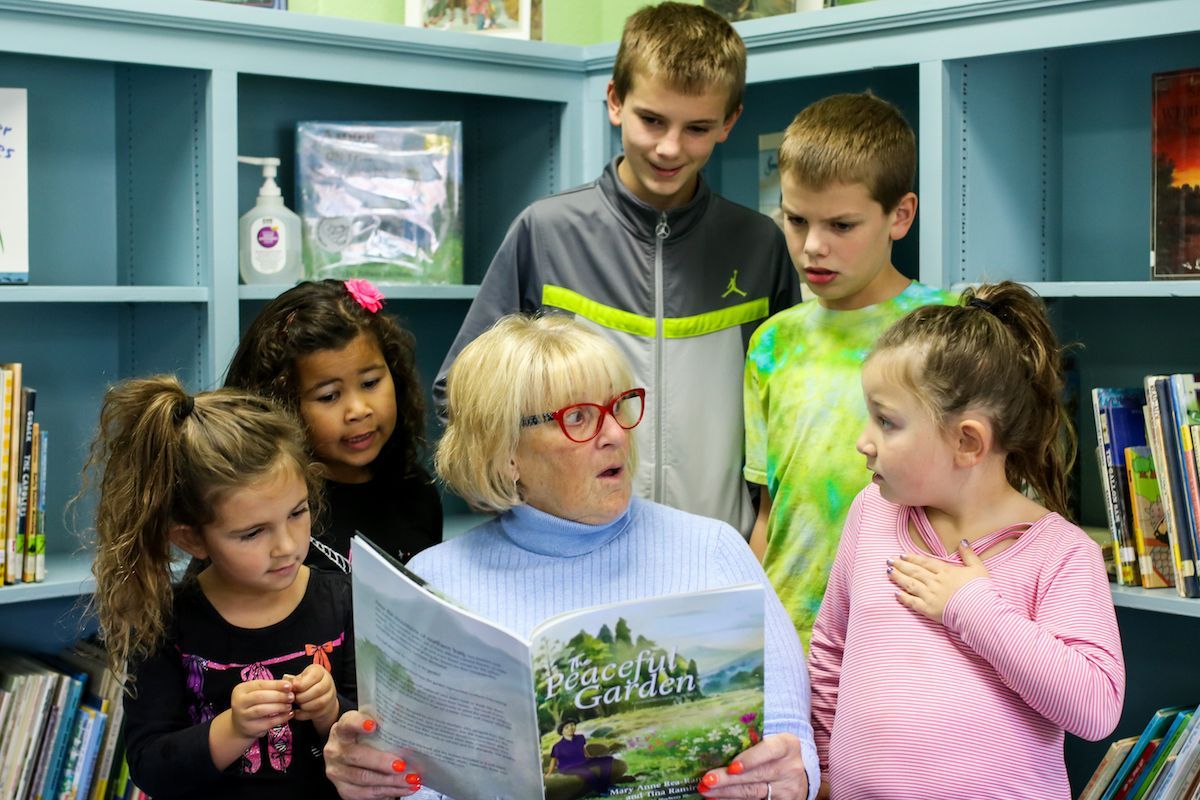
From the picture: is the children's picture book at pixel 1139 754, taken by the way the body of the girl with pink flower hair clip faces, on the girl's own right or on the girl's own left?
on the girl's own left

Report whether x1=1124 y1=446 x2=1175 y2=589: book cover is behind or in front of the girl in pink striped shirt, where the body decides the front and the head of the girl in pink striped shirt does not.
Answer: behind

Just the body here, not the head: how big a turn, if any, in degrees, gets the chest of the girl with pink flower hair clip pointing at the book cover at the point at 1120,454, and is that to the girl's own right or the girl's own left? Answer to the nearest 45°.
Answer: approximately 90° to the girl's own left

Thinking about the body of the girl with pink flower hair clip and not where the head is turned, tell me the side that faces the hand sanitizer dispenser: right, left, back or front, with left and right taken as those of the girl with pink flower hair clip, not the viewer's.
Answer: back

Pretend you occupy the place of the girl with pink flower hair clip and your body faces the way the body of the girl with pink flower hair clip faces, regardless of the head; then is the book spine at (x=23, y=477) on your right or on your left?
on your right

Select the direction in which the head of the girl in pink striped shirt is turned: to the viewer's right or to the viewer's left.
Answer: to the viewer's left

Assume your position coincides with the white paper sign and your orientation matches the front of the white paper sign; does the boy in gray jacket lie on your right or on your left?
on your left

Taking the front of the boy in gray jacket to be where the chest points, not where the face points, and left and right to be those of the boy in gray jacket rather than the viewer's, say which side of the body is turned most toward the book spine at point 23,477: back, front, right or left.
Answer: right

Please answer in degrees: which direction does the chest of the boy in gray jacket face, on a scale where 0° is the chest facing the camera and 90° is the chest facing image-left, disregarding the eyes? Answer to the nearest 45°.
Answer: approximately 0°

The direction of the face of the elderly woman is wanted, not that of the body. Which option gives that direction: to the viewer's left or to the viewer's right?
to the viewer's right
